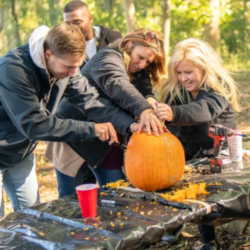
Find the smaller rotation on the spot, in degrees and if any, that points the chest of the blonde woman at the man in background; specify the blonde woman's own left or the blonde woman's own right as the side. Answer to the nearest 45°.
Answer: approximately 90° to the blonde woman's own right

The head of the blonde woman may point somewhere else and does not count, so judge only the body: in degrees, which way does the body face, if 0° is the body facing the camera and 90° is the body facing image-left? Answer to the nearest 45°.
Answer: approximately 45°

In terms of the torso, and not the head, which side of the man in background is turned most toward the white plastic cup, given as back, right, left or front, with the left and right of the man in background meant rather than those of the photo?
left

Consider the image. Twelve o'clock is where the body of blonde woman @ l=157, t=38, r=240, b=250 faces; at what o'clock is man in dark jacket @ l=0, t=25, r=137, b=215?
The man in dark jacket is roughly at 12 o'clock from the blonde woman.

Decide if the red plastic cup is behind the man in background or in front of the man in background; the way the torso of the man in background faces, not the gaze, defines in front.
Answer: in front

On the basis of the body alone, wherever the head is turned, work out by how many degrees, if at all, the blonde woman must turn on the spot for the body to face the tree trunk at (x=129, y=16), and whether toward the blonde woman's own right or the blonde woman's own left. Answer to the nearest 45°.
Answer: approximately 135° to the blonde woman's own right

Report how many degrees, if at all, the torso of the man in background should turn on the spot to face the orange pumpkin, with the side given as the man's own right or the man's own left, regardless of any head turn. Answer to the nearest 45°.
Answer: approximately 45° to the man's own left

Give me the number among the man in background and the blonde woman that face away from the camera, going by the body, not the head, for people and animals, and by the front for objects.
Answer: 0

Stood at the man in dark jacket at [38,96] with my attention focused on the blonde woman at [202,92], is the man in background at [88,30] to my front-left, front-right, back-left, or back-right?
front-left

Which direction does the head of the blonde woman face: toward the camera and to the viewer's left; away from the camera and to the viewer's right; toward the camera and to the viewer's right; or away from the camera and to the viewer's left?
toward the camera and to the viewer's left
